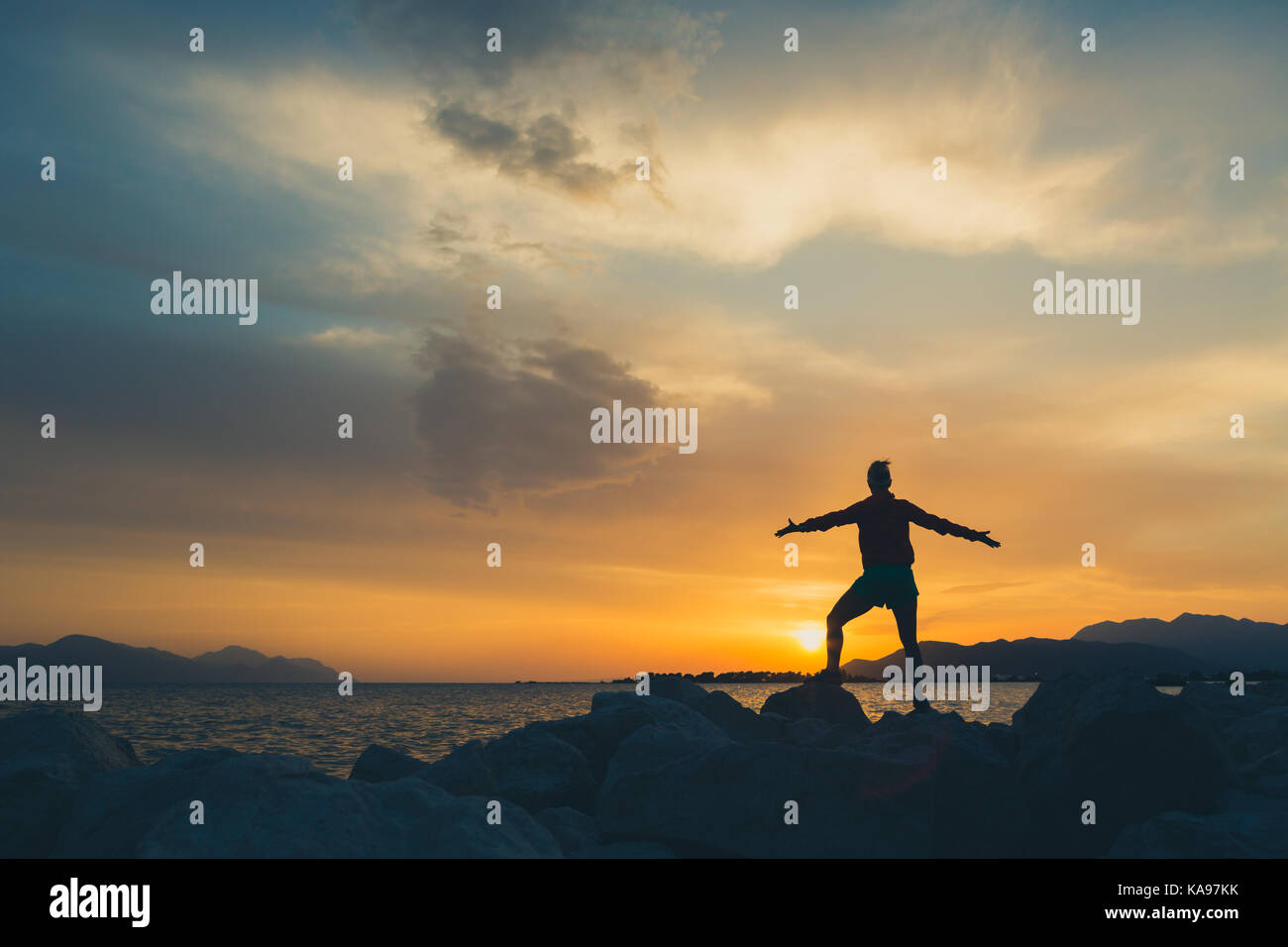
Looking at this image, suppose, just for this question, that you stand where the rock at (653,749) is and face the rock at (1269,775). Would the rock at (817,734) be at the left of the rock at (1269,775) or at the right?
left

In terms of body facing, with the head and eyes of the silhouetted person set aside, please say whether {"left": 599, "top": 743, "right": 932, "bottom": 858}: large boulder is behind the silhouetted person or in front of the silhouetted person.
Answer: behind

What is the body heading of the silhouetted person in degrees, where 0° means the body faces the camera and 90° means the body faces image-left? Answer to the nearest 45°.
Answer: approximately 180°

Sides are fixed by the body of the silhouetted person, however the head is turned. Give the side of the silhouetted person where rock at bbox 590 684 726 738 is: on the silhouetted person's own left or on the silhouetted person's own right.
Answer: on the silhouetted person's own left

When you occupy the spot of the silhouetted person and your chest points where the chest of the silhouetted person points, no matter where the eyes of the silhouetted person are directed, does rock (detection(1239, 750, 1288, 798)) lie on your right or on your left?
on your right

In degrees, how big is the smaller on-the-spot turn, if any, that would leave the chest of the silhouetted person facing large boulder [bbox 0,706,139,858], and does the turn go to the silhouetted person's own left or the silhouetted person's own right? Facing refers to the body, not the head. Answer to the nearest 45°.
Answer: approximately 135° to the silhouetted person's own left

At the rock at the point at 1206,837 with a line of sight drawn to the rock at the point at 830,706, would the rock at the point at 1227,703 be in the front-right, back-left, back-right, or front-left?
front-right

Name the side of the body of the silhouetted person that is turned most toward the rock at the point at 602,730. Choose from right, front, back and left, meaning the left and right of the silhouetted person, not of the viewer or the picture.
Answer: left
